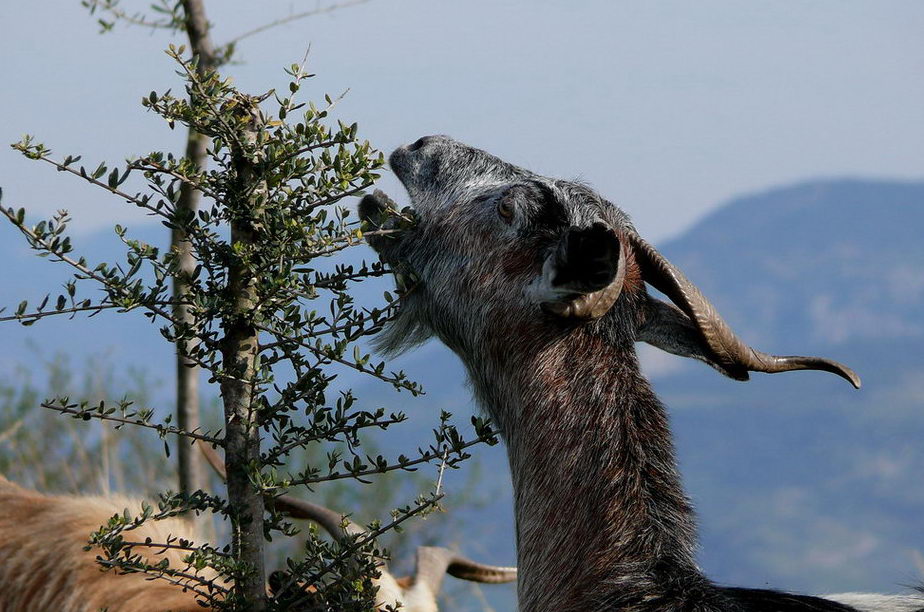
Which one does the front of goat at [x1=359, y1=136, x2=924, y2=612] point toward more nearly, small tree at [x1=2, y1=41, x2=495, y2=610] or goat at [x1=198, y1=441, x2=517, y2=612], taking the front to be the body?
the small tree

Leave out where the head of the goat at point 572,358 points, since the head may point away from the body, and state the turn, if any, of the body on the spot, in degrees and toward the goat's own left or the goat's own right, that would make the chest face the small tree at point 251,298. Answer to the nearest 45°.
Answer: approximately 45° to the goat's own left

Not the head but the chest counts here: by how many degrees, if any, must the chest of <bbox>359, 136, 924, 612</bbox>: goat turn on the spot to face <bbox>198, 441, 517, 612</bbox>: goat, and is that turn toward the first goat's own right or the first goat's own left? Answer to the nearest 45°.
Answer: approximately 45° to the first goat's own right

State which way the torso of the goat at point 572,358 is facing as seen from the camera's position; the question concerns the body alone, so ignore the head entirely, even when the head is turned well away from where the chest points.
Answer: to the viewer's left
